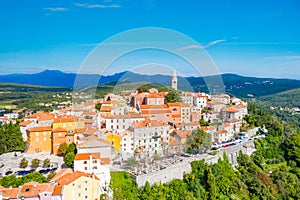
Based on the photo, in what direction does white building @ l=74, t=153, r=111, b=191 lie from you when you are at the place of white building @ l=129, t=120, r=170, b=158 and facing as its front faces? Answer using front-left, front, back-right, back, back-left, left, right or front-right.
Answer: front-right

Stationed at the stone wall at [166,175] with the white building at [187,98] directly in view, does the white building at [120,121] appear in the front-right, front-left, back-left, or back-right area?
front-left

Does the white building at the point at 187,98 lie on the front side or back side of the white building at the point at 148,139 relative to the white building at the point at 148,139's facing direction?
on the back side

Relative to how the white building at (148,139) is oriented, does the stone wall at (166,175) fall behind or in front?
in front

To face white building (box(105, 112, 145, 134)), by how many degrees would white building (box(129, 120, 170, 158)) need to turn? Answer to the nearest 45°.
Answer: approximately 135° to its right

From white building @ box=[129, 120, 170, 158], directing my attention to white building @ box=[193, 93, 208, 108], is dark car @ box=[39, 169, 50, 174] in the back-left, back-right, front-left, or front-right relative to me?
back-left

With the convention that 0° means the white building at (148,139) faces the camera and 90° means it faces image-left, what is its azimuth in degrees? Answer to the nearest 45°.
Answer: approximately 0°

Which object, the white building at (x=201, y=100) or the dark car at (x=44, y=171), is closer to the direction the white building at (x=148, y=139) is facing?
the dark car

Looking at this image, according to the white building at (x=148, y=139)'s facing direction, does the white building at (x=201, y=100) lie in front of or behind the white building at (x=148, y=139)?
behind

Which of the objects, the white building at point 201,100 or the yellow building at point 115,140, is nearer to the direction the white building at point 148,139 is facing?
the yellow building

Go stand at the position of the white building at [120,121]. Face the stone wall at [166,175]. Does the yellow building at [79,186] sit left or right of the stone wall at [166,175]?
right

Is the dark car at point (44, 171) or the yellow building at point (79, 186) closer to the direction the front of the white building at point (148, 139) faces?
the yellow building

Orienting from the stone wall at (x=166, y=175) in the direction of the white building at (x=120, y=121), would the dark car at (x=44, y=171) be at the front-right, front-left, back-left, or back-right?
front-left

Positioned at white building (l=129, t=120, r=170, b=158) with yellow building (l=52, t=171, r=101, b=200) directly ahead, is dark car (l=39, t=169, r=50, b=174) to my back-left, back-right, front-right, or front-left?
front-right

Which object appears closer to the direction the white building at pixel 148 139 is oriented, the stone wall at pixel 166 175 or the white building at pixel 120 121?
the stone wall
